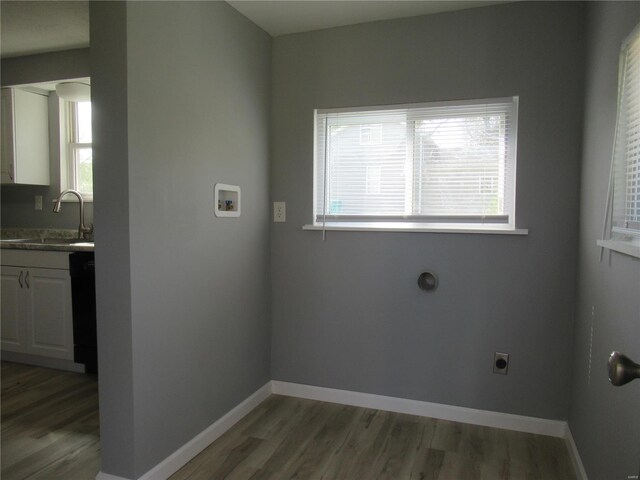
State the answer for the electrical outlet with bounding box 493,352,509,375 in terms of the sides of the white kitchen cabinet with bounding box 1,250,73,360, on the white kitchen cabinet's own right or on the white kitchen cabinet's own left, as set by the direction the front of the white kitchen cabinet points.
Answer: on the white kitchen cabinet's own left

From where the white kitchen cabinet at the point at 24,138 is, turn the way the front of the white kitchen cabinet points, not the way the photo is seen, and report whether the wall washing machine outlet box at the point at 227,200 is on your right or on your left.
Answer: on your left

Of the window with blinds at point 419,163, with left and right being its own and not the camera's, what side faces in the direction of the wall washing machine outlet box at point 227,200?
right

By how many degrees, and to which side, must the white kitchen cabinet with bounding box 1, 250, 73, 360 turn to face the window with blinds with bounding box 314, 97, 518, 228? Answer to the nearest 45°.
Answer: approximately 90° to its left

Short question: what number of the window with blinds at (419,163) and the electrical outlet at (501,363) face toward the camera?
2

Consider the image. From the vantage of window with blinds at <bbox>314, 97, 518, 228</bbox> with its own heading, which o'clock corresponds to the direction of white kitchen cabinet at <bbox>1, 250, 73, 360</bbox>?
The white kitchen cabinet is roughly at 3 o'clock from the window with blinds.

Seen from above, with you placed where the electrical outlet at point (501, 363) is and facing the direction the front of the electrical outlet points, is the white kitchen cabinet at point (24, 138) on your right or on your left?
on your right

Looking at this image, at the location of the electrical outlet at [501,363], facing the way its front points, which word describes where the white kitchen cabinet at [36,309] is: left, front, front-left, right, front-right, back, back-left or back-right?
right

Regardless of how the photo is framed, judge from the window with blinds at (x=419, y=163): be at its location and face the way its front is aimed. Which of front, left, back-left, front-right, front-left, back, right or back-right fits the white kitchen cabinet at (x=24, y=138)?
right

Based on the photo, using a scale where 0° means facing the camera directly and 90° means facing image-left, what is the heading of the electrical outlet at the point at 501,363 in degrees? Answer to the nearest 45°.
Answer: approximately 0°
